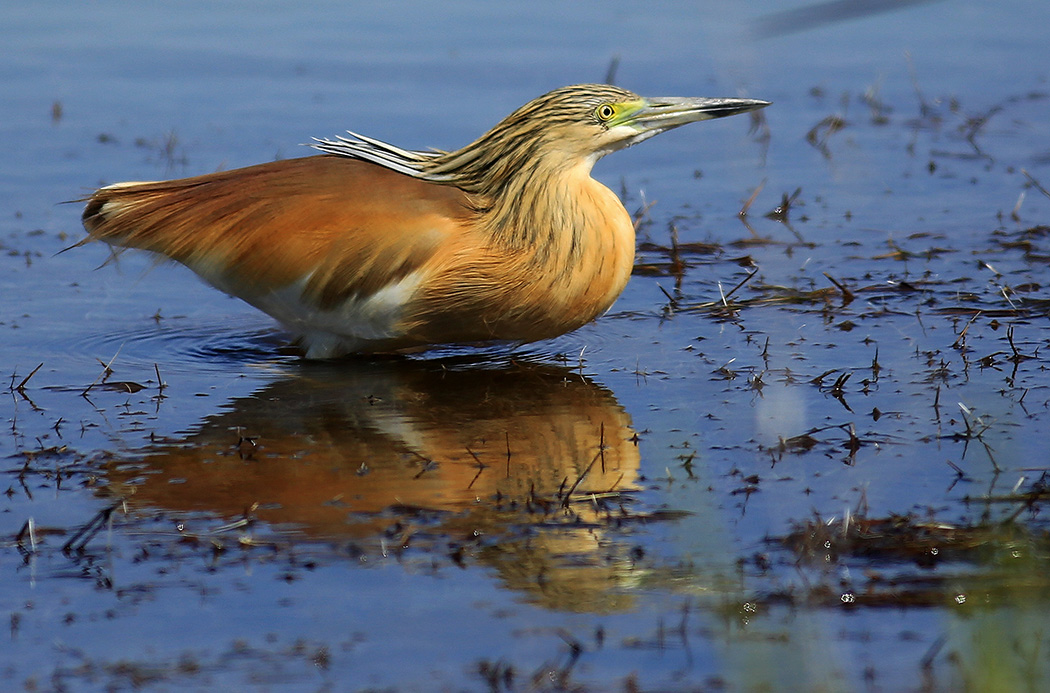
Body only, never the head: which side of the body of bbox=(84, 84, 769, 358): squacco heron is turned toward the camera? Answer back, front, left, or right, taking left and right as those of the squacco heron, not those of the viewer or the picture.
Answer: right
